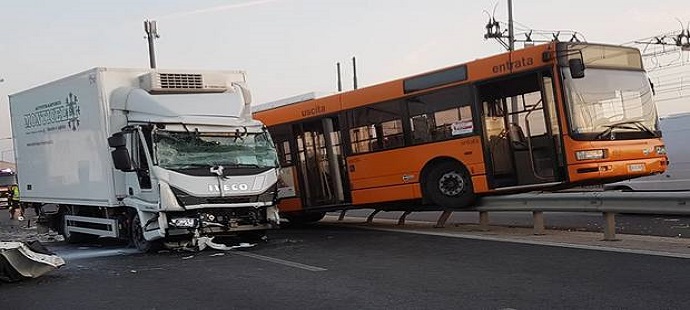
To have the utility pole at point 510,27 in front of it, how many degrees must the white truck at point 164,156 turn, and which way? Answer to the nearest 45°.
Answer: approximately 90° to its left

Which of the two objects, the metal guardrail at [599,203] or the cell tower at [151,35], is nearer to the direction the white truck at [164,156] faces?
the metal guardrail

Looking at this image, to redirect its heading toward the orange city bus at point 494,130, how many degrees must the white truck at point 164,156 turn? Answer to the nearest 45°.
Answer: approximately 45° to its left

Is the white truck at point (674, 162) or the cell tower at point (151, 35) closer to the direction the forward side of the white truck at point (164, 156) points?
the white truck

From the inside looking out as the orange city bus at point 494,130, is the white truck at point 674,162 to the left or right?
on its left

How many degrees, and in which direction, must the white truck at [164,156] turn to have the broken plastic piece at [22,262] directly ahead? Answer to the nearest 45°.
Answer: approximately 90° to its right

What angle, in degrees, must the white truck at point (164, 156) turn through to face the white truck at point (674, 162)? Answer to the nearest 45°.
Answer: approximately 45° to its left

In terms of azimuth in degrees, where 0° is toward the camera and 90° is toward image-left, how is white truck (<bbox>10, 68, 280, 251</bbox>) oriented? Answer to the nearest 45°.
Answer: approximately 315°

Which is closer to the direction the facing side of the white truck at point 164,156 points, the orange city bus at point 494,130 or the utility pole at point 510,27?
the orange city bus

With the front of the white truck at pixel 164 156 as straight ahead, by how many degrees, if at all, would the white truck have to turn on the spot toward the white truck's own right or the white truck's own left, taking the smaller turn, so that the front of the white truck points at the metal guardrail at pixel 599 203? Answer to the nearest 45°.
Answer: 0° — it already faces it

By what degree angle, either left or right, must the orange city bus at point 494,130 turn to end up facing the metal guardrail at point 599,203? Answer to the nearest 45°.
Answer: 0° — it already faces it

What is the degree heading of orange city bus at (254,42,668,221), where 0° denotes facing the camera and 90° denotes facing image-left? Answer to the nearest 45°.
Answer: approximately 315°

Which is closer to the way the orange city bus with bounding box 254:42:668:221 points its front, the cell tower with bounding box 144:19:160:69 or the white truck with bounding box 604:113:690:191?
the white truck

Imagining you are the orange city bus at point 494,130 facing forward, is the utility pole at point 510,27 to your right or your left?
on your left
